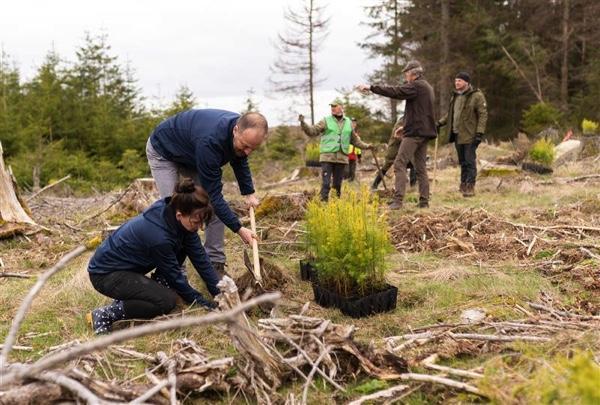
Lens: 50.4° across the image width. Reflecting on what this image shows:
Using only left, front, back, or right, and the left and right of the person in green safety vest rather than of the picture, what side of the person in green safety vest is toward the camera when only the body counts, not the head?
front

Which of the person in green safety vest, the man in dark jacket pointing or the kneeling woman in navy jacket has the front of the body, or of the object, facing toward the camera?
the person in green safety vest

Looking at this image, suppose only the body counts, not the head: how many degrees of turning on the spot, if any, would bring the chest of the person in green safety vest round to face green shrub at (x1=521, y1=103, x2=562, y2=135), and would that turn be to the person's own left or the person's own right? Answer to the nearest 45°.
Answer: approximately 135° to the person's own left

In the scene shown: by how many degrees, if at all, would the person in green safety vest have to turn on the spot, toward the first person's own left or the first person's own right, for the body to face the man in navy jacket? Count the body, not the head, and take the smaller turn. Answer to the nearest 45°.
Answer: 0° — they already face them

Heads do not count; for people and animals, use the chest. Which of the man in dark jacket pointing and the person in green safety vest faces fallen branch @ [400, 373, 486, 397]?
the person in green safety vest

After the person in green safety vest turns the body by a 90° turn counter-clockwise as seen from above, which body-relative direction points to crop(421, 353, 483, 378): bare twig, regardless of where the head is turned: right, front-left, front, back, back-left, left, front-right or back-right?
right

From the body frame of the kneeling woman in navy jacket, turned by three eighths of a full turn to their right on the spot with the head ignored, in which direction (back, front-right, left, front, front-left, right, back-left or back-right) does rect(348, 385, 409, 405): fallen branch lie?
left

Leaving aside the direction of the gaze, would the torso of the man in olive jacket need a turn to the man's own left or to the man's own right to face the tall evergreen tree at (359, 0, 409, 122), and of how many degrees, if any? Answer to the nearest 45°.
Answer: approximately 135° to the man's own right

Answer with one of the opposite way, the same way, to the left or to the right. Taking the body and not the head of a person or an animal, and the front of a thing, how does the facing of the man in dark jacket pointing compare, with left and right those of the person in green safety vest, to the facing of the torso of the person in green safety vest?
to the right

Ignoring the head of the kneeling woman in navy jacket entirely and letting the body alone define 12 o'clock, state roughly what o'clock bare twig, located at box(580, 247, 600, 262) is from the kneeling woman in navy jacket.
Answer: The bare twig is roughly at 12 o'clock from the kneeling woman in navy jacket.

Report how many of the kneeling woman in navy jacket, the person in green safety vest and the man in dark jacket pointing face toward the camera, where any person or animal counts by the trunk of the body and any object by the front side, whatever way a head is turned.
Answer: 1

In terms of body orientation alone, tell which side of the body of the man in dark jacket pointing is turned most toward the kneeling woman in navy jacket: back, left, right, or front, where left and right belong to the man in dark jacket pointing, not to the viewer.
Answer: left

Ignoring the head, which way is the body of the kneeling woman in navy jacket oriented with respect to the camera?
to the viewer's right

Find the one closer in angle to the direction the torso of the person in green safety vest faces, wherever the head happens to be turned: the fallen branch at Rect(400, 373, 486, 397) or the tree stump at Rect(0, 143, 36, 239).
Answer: the fallen branch

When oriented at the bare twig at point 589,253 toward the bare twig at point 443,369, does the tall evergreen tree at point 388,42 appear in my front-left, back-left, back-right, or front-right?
back-right
